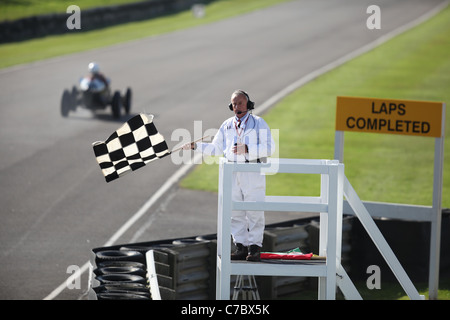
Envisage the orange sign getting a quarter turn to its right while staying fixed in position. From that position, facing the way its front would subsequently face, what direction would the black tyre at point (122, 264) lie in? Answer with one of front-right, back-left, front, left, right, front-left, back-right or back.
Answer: front-left

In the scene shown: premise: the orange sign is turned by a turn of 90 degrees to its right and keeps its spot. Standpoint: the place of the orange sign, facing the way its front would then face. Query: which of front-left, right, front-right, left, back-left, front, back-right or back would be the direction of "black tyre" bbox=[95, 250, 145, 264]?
front-left

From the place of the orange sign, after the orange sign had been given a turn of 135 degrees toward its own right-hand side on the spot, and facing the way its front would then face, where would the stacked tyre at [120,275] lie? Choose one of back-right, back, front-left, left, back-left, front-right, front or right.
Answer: left

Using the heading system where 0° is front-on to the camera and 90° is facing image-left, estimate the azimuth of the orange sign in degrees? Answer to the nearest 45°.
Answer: approximately 0°

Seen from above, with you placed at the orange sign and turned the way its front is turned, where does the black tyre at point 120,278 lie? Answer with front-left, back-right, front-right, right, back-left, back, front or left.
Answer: front-right

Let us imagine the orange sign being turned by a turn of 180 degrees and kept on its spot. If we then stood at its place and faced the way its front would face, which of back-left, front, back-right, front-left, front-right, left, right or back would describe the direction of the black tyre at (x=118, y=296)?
back-left

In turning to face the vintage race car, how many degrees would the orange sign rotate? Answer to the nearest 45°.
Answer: approximately 135° to its right
